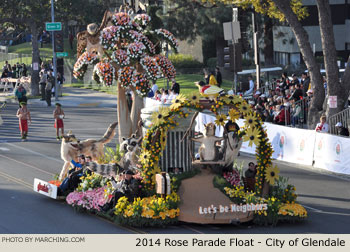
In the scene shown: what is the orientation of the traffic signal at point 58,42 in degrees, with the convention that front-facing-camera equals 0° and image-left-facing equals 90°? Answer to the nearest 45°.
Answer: approximately 0°

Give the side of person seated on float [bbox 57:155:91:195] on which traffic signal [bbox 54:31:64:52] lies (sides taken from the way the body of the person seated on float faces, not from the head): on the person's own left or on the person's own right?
on the person's own right

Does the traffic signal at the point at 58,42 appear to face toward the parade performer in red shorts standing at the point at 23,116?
yes

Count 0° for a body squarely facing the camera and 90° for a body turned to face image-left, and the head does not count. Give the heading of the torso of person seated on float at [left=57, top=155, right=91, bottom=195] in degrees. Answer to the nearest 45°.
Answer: approximately 45°

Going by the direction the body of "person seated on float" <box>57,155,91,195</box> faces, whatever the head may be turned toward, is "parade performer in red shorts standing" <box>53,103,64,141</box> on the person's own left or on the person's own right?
on the person's own right

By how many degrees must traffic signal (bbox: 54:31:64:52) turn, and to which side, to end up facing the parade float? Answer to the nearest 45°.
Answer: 0° — it already faces it

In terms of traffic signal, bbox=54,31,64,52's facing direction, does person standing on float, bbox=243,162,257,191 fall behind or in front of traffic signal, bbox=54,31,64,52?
in front

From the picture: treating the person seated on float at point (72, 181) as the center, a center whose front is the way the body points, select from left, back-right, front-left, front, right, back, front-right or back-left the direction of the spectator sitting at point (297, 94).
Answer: back

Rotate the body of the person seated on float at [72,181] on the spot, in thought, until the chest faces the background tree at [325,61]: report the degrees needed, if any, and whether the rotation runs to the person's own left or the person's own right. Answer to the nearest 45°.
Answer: approximately 180°

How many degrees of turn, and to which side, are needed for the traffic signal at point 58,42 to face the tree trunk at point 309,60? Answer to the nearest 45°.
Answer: approximately 45° to its left

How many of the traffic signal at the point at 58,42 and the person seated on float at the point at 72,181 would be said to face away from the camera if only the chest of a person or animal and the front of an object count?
0
